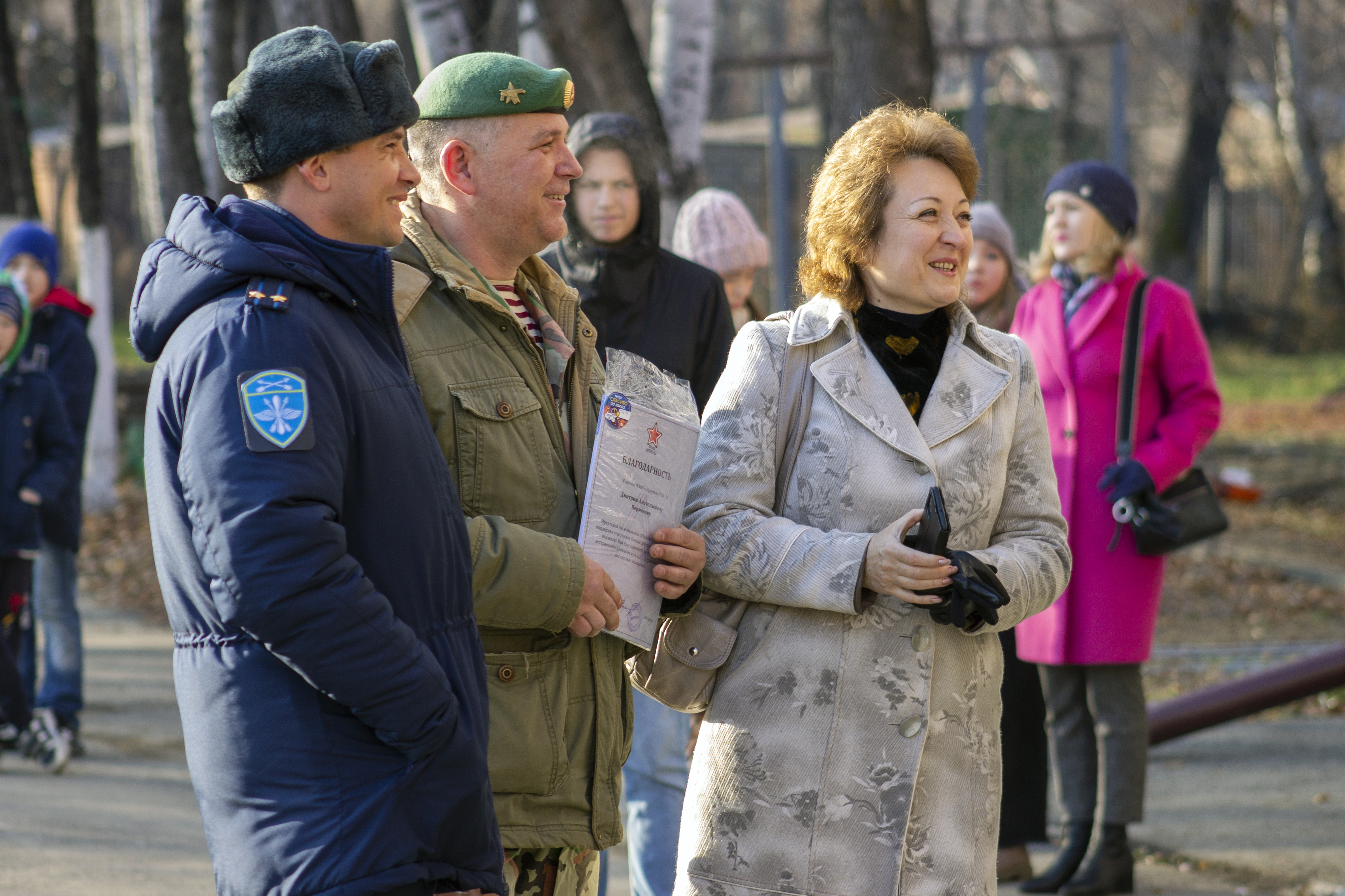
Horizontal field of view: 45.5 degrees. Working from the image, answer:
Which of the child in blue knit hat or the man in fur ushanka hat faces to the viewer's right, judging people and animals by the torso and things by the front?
the man in fur ushanka hat

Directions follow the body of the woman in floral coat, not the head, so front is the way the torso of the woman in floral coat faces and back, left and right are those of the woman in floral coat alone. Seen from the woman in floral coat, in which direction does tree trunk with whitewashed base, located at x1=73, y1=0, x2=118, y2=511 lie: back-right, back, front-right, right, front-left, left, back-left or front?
back

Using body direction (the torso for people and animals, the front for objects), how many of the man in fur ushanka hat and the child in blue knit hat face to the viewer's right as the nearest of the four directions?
1

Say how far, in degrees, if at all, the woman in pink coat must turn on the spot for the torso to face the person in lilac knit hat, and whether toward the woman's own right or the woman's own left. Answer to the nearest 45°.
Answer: approximately 45° to the woman's own right

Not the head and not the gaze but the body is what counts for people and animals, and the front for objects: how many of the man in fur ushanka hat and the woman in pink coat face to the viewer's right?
1

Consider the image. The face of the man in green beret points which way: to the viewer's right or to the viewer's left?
to the viewer's right

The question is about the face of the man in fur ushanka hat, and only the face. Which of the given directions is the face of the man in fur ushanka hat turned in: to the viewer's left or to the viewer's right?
to the viewer's right

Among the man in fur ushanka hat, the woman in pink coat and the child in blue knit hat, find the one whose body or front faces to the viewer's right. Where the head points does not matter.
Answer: the man in fur ushanka hat

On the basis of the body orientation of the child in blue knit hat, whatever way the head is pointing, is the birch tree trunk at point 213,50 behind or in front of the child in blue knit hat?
behind

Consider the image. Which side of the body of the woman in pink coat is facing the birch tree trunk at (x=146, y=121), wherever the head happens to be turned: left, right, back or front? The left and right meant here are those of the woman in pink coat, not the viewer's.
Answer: right

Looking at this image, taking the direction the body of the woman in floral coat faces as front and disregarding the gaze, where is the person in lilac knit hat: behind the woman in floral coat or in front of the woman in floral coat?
behind

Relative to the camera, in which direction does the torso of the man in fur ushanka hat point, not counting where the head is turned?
to the viewer's right
